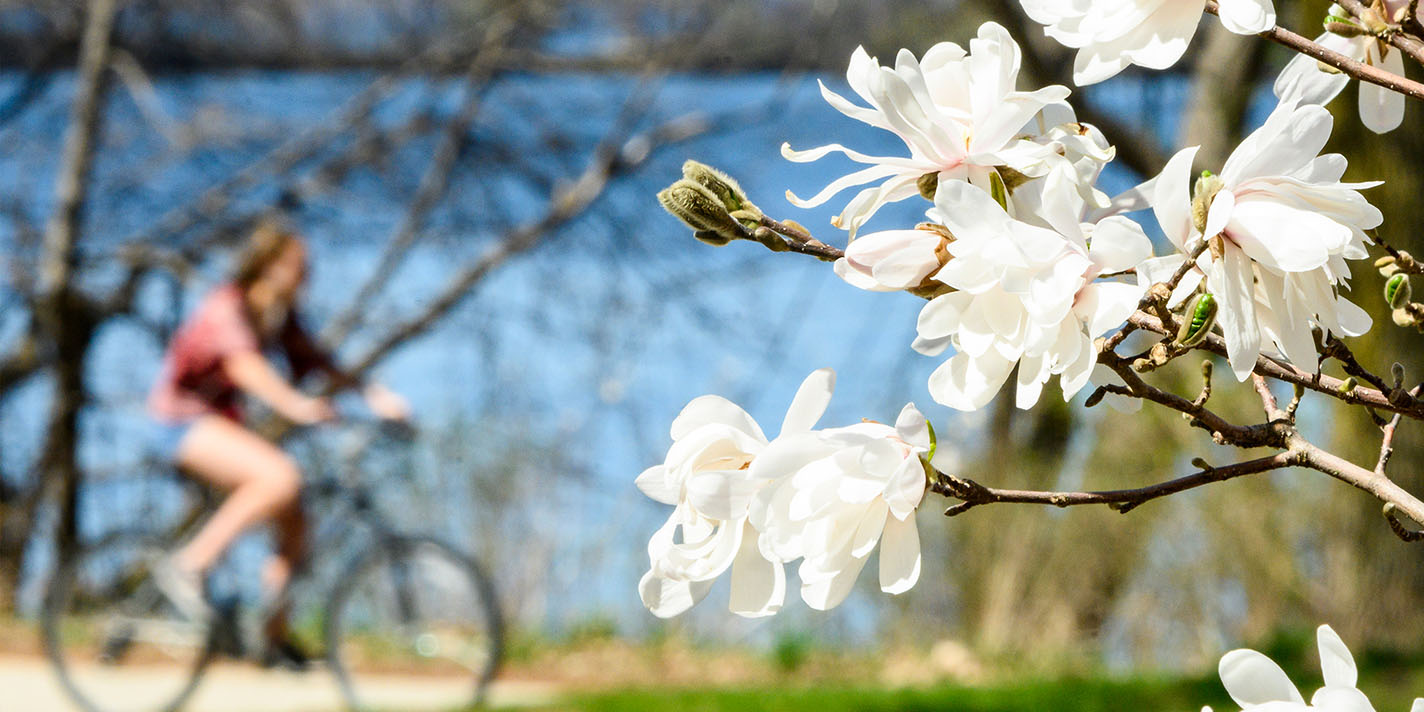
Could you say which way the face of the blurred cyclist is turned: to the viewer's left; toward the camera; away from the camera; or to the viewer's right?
to the viewer's right

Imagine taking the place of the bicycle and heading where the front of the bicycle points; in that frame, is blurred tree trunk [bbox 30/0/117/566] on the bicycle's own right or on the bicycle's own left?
on the bicycle's own left

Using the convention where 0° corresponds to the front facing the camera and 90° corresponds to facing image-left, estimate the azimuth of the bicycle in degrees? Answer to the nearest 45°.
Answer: approximately 270°
